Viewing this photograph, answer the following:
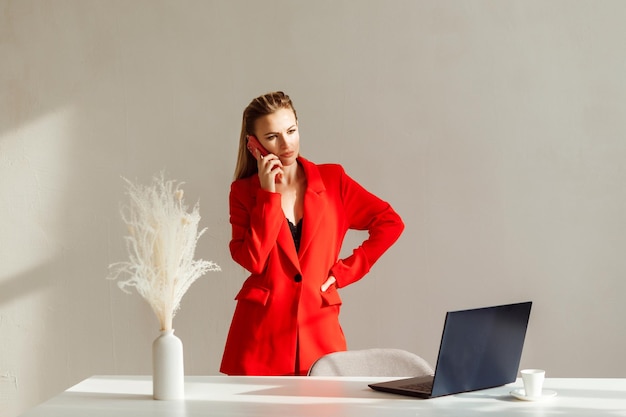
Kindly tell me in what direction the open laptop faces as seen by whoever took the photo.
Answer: facing away from the viewer and to the left of the viewer

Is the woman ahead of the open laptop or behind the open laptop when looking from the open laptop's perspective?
ahead

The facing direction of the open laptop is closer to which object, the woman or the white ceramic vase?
the woman

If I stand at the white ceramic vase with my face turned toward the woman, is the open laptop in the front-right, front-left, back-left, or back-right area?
front-right

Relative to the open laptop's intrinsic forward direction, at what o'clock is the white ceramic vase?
The white ceramic vase is roughly at 10 o'clock from the open laptop.
